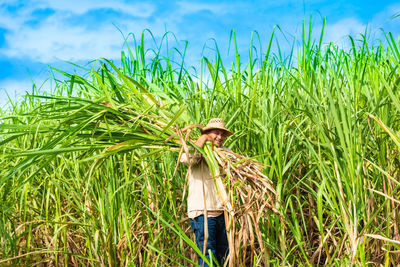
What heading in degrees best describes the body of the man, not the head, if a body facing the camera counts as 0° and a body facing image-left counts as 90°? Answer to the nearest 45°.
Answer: approximately 315°
